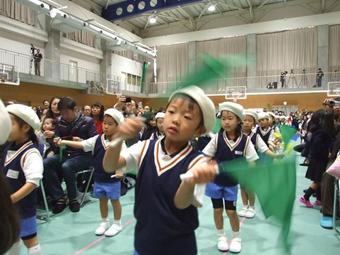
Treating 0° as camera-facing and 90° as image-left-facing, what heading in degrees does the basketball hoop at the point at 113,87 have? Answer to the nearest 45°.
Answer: approximately 315°

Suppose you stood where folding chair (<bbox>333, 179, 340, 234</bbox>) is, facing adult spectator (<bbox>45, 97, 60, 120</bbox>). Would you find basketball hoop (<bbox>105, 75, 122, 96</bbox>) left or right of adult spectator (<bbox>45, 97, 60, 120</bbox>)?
right

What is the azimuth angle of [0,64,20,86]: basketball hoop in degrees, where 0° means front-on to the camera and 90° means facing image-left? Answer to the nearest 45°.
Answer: approximately 315°

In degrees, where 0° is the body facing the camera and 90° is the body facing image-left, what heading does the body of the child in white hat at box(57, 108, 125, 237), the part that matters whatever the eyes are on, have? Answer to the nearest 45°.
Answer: approximately 45°

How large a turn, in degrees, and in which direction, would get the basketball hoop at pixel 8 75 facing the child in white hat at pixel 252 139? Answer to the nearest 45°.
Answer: approximately 45° to its right

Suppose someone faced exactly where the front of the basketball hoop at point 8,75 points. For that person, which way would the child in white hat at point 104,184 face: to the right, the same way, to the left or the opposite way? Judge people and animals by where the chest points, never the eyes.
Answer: to the right

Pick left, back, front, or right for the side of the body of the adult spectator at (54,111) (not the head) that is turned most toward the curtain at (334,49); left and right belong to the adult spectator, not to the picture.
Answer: left
